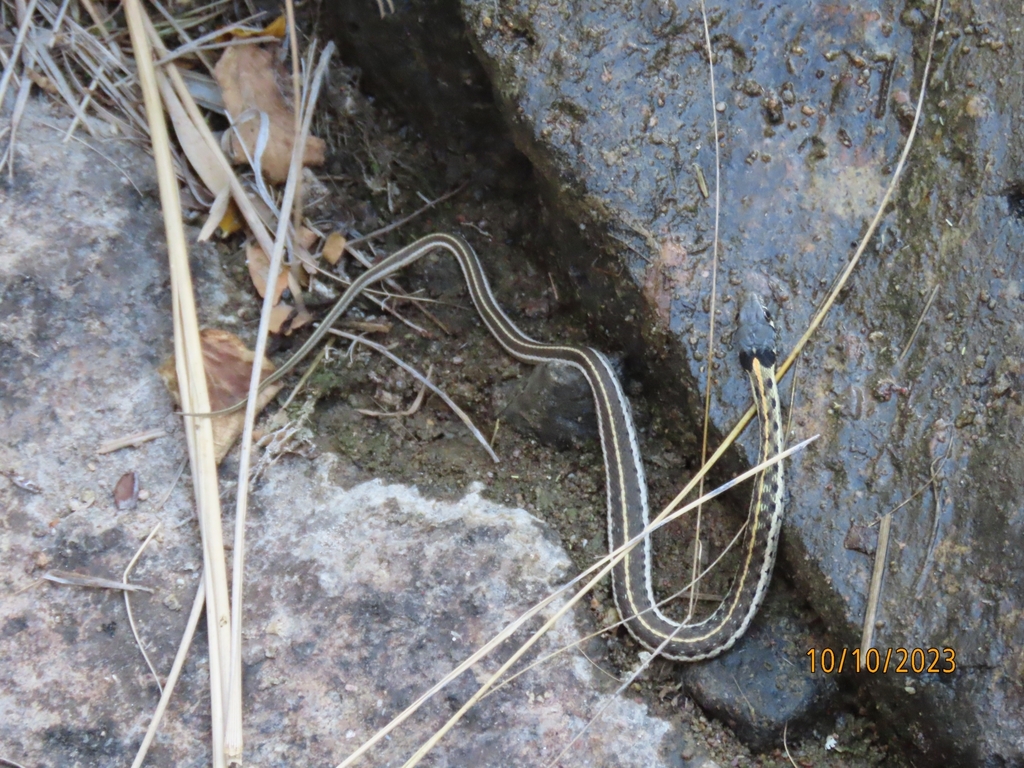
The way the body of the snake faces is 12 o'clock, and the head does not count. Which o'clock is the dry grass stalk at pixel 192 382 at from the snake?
The dry grass stalk is roughly at 9 o'clock from the snake.

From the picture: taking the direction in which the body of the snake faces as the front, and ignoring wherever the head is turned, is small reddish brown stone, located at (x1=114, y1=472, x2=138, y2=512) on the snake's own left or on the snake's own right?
on the snake's own left

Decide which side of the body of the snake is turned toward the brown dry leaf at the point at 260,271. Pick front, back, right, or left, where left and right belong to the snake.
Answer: left

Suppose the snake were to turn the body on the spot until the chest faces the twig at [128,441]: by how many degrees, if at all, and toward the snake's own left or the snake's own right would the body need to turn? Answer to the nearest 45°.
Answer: approximately 90° to the snake's own left

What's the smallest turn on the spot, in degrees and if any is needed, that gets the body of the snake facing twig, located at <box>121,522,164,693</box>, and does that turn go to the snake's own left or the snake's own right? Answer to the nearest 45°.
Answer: approximately 135° to the snake's own left

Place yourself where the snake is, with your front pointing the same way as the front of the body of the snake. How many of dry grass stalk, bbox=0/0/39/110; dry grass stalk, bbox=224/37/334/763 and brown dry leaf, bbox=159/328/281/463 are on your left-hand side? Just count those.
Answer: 3

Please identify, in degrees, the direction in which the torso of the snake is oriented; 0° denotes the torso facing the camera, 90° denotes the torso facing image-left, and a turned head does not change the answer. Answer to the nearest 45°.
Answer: approximately 180°

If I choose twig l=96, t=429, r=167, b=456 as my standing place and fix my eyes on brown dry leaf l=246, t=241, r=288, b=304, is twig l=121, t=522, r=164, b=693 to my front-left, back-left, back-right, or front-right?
back-right

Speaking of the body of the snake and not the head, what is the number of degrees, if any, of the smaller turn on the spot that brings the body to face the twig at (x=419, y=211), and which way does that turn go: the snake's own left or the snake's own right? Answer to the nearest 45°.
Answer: approximately 45° to the snake's own left

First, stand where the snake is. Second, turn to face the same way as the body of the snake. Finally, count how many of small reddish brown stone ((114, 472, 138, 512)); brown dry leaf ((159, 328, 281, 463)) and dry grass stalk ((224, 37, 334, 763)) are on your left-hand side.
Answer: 3

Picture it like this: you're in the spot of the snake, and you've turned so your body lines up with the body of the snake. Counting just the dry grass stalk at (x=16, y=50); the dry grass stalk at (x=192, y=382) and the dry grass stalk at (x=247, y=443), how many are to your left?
3
